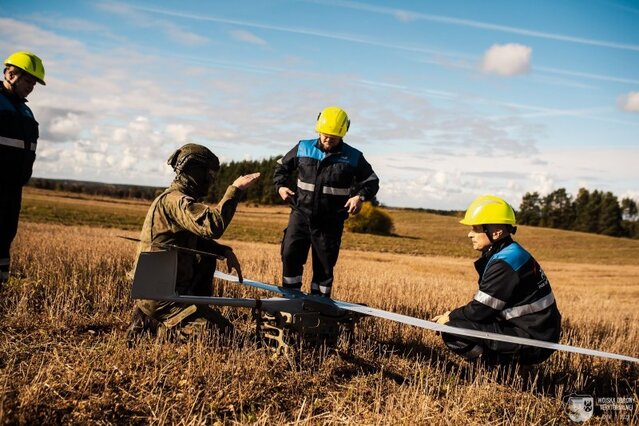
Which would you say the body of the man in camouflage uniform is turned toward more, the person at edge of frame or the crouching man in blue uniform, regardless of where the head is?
the crouching man in blue uniform

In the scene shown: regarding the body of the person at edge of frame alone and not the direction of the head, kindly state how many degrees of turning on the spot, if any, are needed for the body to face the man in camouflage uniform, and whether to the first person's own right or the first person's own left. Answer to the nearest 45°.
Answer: approximately 45° to the first person's own right

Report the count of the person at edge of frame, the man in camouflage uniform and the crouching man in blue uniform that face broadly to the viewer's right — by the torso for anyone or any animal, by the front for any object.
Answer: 2

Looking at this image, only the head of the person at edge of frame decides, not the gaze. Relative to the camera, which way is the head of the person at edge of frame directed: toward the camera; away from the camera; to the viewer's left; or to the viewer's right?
to the viewer's right

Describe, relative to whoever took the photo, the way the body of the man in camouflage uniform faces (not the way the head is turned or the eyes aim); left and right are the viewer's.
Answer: facing to the right of the viewer

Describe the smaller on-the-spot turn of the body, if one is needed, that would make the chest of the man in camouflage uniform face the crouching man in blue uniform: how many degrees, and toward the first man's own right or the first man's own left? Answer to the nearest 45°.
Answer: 0° — they already face them

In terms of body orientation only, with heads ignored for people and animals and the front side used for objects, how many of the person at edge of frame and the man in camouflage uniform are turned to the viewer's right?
2

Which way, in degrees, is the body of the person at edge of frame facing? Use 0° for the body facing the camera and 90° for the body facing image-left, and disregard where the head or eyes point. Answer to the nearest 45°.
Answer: approximately 270°

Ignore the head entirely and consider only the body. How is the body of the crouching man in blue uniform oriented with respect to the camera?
to the viewer's left

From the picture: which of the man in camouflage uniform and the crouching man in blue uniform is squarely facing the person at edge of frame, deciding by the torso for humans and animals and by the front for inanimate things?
the crouching man in blue uniform
